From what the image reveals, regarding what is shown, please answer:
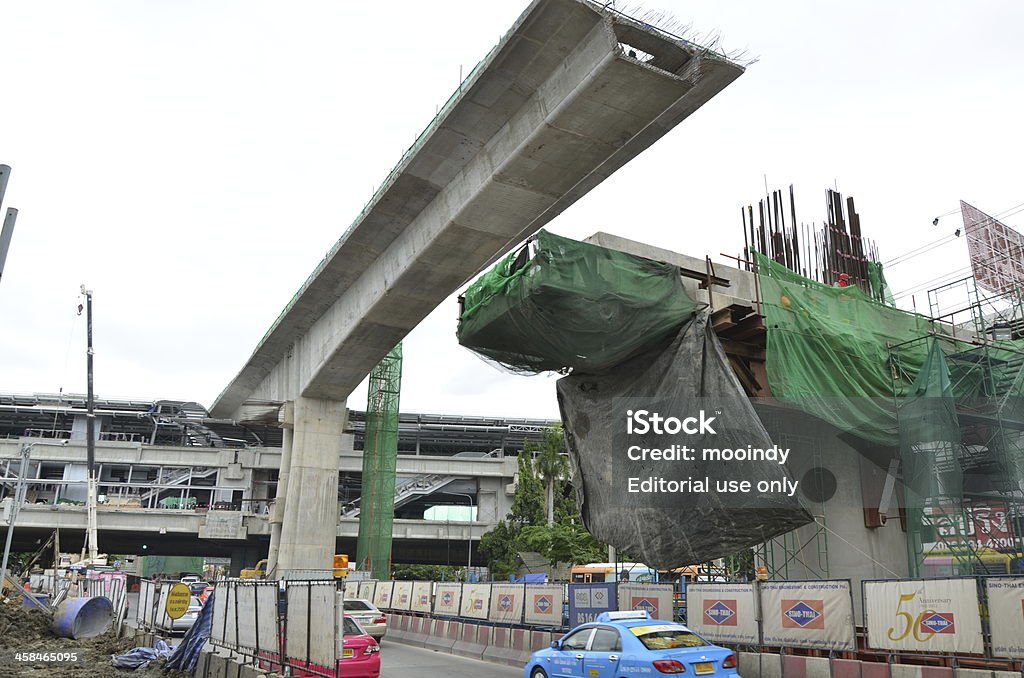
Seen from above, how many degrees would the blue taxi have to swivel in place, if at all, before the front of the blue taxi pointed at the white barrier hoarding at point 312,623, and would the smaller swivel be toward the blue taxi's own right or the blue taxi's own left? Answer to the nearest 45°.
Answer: approximately 45° to the blue taxi's own left

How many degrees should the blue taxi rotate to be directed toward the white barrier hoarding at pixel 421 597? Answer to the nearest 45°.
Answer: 0° — it already faces it

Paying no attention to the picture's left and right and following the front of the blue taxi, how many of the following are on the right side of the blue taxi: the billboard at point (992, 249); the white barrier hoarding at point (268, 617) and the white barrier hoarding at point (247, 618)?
1

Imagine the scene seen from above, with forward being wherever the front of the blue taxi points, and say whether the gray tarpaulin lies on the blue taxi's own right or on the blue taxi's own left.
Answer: on the blue taxi's own right
